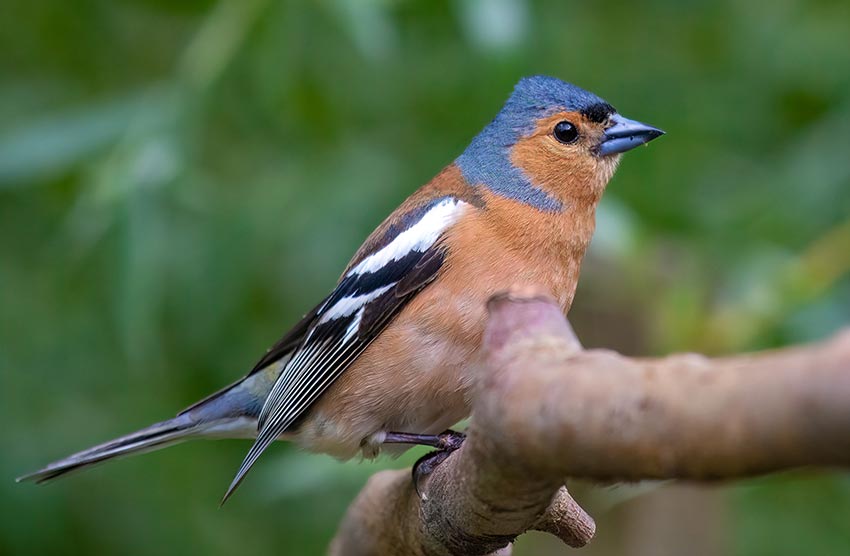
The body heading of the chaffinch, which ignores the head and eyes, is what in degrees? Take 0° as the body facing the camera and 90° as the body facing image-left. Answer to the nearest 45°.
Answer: approximately 270°

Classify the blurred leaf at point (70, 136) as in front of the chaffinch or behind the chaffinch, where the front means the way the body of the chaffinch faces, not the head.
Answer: behind
